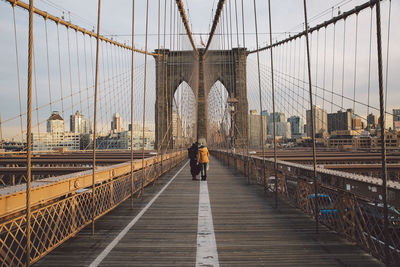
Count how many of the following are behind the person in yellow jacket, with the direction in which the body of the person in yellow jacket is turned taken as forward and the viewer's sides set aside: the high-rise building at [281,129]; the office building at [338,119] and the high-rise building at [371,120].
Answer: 0

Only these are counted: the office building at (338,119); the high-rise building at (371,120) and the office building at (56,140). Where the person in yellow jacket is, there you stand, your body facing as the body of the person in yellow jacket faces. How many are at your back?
0

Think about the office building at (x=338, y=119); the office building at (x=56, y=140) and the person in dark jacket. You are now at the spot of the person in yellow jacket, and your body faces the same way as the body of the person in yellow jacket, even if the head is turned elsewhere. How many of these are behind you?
0

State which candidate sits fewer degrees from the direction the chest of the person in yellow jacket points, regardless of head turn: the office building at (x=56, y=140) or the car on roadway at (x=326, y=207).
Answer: the office building

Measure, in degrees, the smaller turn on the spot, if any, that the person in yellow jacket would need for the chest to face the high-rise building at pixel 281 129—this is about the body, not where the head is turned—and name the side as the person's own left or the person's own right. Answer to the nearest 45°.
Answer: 0° — they already face it

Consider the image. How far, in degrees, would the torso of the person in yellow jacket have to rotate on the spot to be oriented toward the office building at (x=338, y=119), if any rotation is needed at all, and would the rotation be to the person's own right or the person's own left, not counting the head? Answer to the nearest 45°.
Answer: approximately 45° to the person's own right

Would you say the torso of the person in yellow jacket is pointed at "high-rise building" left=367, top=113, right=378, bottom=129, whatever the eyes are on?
no

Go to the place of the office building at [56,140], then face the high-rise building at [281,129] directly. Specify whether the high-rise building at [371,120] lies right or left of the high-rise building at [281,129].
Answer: right

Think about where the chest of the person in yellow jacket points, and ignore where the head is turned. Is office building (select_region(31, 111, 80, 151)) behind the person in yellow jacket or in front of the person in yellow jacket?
in front

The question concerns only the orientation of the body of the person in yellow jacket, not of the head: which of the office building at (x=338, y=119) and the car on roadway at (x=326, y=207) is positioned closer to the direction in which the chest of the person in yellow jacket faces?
the office building

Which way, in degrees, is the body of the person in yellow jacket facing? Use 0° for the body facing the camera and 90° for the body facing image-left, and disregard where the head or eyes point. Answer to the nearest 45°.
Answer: approximately 180°

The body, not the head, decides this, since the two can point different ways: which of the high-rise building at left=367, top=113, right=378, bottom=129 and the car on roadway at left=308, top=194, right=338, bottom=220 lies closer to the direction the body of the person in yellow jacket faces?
the high-rise building

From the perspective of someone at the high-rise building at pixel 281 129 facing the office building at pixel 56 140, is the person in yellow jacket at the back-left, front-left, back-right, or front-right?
front-left
